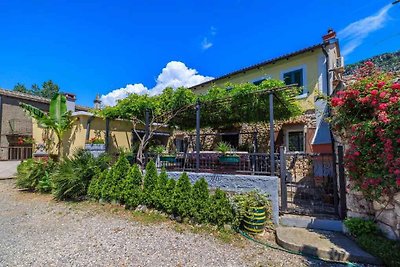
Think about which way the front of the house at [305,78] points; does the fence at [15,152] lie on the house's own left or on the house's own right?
on the house's own right

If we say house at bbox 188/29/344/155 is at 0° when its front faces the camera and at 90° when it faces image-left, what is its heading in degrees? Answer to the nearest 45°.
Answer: approximately 45°

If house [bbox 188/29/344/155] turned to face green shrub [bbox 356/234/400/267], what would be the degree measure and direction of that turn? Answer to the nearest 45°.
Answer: approximately 45° to its left

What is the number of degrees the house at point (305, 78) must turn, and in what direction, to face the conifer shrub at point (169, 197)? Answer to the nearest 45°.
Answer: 0° — it already faces it

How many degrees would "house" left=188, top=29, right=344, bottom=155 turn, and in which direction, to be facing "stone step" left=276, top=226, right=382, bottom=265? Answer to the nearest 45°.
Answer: approximately 45° to its left

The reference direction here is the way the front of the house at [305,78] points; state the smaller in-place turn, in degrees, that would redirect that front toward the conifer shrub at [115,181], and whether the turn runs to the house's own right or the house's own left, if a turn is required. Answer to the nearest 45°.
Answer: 0° — it already faces it

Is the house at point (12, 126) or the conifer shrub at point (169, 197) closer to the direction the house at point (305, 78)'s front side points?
the conifer shrub
